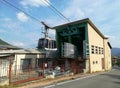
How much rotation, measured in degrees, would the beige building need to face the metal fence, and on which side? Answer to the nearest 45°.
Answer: approximately 45° to its left

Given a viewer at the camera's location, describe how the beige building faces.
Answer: facing the viewer and to the left of the viewer
